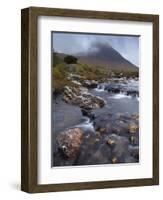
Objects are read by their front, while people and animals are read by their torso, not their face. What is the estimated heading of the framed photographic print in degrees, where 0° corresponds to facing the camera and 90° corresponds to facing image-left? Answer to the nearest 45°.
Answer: approximately 315°
